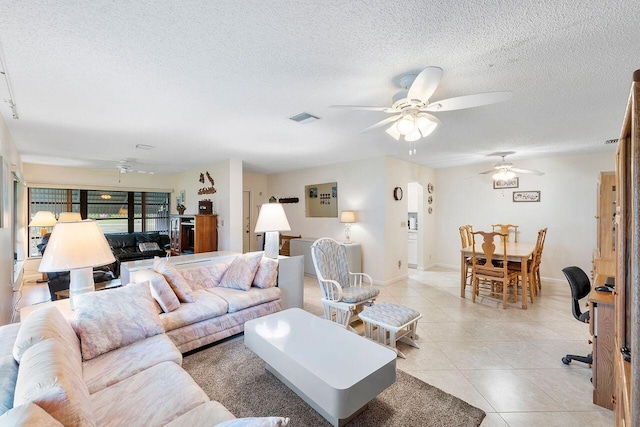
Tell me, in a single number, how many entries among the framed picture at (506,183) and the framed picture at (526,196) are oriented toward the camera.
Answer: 2

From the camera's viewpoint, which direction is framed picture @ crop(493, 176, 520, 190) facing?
toward the camera

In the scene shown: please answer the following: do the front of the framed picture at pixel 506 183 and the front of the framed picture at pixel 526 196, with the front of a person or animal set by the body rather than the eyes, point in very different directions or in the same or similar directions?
same or similar directions

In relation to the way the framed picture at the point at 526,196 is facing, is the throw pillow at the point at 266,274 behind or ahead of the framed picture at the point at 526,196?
ahead

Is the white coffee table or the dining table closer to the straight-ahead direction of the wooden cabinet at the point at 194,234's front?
the white coffee table

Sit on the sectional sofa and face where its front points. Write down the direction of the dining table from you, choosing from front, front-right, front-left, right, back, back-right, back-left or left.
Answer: front-left

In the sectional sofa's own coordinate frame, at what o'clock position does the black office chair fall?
The black office chair is roughly at 11 o'clock from the sectional sofa.

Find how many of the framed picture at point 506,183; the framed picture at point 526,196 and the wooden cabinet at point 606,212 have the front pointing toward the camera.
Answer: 2

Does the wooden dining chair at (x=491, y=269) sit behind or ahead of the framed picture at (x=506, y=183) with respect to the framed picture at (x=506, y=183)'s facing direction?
ahead

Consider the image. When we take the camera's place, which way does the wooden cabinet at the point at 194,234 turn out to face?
facing the viewer and to the left of the viewer

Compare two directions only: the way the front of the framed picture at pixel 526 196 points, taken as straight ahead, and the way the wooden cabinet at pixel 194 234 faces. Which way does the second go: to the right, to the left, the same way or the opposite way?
the same way

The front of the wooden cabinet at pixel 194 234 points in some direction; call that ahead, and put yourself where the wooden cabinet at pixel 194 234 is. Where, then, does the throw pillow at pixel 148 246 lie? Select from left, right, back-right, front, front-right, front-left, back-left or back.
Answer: right

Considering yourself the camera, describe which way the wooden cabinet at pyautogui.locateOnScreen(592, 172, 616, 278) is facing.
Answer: facing to the left of the viewer

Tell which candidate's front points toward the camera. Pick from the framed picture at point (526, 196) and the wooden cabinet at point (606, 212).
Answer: the framed picture

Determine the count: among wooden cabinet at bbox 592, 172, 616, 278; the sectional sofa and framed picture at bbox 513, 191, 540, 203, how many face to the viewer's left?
1

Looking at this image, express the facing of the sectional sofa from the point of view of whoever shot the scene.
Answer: facing the viewer and to the right of the viewer

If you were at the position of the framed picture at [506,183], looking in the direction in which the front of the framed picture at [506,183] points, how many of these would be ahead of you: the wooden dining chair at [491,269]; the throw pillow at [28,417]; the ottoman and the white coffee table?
4

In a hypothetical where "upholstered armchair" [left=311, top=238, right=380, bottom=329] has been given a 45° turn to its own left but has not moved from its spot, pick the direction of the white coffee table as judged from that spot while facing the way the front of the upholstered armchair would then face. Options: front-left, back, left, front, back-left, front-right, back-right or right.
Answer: right
